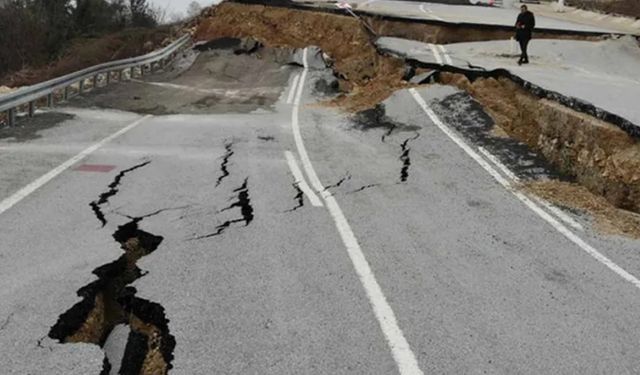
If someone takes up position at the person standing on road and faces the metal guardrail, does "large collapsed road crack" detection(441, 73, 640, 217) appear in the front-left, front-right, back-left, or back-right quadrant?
front-left

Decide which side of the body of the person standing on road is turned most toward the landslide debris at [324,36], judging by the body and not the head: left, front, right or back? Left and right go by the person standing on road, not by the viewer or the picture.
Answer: right

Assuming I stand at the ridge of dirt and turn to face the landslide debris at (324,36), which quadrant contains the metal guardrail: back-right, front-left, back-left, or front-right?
front-left

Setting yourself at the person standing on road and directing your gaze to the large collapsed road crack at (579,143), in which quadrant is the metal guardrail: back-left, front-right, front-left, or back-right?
front-right

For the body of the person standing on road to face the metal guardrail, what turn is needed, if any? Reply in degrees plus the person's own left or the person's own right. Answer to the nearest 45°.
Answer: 0° — they already face it

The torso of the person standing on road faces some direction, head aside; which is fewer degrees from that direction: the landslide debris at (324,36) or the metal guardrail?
the metal guardrail
